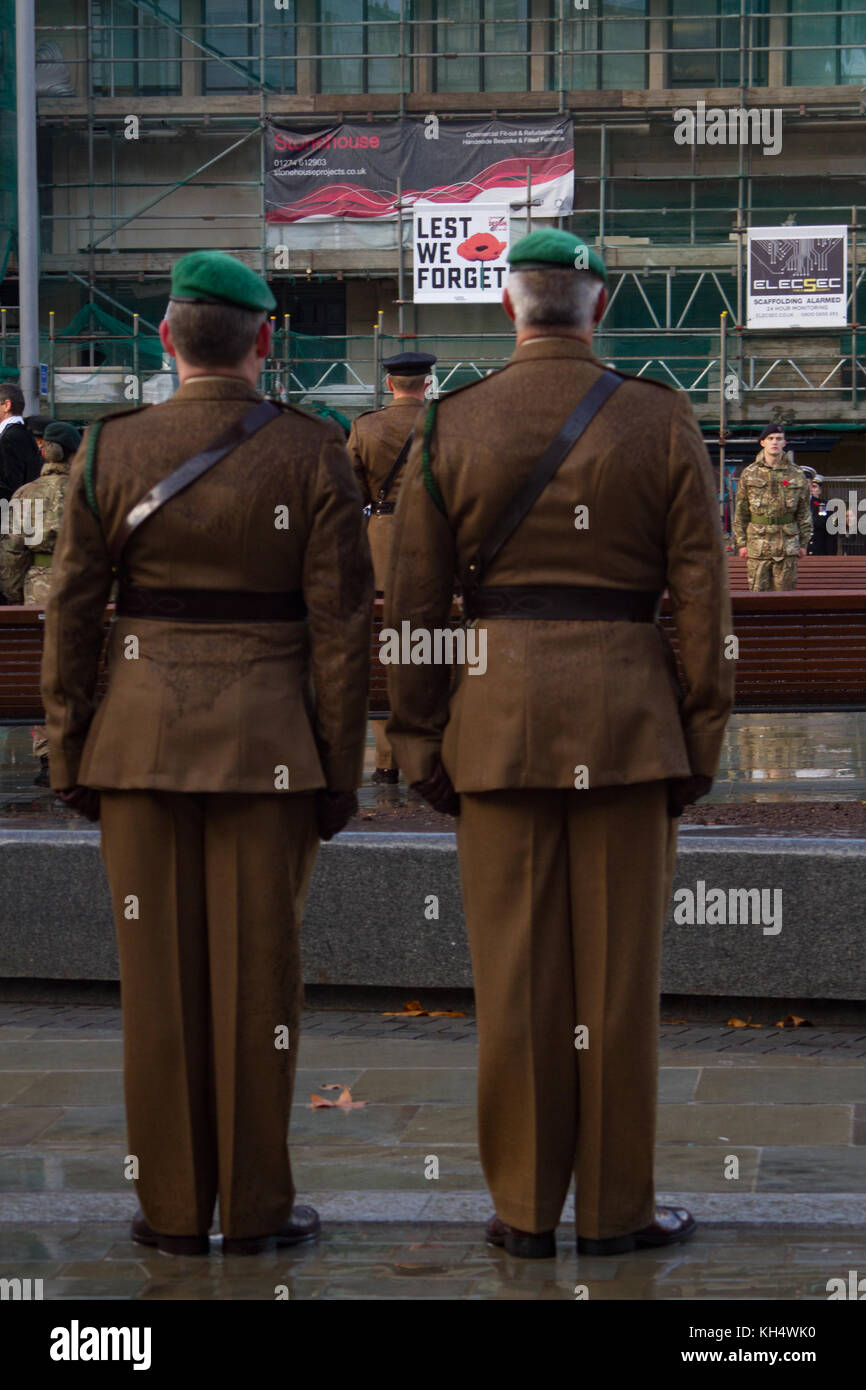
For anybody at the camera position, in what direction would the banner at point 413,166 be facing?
facing the viewer

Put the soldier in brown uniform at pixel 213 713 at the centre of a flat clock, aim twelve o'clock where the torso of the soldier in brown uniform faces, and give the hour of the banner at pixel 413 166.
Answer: The banner is roughly at 12 o'clock from the soldier in brown uniform.

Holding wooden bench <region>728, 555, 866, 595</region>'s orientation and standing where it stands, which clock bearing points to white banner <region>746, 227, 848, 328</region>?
The white banner is roughly at 6 o'clock from the wooden bench.

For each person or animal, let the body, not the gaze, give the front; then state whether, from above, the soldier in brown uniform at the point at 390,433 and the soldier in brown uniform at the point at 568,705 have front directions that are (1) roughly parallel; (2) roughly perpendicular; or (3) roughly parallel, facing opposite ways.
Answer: roughly parallel

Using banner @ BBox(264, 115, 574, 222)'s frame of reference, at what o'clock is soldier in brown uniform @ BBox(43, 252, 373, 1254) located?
The soldier in brown uniform is roughly at 12 o'clock from the banner.

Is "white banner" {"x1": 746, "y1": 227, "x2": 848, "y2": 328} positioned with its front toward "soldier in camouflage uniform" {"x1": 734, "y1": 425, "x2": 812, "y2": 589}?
yes

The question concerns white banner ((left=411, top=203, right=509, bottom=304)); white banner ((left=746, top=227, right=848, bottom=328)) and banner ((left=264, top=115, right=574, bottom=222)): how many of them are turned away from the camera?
0

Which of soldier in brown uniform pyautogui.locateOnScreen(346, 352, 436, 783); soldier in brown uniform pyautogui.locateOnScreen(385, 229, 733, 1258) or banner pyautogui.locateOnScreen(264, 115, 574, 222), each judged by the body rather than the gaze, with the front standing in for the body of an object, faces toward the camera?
the banner

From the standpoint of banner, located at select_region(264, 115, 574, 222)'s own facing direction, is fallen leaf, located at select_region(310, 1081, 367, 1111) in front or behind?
in front

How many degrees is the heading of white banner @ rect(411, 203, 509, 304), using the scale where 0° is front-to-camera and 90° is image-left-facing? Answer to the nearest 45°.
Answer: approximately 0°

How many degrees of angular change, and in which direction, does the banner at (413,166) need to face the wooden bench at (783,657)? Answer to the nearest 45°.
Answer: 0° — it already faces it

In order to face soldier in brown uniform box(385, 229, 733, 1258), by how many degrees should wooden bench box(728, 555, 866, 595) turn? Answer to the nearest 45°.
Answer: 0° — it already faces them

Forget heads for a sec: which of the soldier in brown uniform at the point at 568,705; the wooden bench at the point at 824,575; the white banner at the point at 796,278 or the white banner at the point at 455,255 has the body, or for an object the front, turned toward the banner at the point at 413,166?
the soldier in brown uniform

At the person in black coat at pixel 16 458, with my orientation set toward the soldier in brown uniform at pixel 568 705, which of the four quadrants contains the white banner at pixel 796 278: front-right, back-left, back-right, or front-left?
back-left

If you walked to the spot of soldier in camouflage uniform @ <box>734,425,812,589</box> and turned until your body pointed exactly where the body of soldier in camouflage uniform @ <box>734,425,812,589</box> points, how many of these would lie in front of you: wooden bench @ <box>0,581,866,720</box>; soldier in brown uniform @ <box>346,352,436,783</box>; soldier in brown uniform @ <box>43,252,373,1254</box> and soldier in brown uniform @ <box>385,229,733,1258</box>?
4

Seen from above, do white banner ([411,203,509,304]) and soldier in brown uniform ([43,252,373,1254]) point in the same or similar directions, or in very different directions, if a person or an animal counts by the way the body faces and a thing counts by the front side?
very different directions

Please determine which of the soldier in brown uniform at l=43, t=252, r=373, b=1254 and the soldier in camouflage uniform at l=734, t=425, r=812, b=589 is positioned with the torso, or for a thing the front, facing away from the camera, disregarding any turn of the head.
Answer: the soldier in brown uniform

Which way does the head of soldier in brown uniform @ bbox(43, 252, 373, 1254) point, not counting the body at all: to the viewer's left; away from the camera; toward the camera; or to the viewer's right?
away from the camera

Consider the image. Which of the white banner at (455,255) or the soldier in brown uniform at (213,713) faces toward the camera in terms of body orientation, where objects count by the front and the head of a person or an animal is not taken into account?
the white banner

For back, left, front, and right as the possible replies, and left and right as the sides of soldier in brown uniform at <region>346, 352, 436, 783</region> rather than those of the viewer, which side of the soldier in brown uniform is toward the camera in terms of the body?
back

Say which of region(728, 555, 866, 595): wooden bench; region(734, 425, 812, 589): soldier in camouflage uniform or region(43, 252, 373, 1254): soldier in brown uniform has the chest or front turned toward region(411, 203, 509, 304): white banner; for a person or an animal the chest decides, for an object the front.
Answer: the soldier in brown uniform
